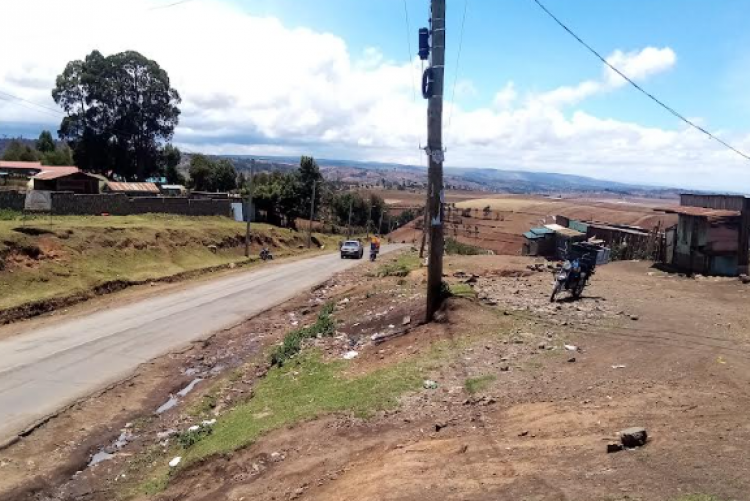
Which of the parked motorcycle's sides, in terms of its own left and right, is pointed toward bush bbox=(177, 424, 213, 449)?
front

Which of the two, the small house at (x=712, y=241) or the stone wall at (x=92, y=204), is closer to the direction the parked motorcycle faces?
the stone wall

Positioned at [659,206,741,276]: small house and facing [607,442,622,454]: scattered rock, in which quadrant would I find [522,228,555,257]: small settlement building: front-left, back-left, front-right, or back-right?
back-right

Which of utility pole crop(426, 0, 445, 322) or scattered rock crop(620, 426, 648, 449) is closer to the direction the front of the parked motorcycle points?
the utility pole

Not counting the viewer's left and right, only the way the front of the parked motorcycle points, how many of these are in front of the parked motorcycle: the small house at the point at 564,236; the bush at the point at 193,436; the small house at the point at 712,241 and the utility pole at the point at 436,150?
2

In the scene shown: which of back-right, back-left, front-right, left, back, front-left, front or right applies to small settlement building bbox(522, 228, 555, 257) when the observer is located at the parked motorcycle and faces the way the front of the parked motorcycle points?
back-right

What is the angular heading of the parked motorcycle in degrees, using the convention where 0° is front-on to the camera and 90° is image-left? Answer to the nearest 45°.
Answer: approximately 45°

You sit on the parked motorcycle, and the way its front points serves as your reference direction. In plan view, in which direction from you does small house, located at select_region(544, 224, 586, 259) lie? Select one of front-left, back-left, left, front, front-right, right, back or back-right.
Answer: back-right

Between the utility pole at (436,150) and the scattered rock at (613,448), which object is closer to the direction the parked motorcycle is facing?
the utility pole

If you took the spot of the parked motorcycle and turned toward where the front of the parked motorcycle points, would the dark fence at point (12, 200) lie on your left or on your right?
on your right

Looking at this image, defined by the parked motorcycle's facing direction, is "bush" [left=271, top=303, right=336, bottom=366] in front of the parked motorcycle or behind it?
in front

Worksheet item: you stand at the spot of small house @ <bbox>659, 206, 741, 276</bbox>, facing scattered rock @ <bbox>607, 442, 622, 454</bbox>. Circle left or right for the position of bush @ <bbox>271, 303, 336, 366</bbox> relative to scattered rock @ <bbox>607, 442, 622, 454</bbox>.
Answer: right

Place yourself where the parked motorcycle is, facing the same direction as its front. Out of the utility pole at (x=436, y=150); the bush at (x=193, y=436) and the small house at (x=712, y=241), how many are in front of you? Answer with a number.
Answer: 2

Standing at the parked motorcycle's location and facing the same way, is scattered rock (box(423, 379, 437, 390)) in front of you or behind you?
in front

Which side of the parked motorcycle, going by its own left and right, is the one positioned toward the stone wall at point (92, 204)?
right

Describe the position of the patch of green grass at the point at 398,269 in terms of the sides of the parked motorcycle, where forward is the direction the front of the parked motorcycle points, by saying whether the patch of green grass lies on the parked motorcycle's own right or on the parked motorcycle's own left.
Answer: on the parked motorcycle's own right

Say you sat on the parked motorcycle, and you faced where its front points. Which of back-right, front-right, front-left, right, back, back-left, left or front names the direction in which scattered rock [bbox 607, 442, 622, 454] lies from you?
front-left

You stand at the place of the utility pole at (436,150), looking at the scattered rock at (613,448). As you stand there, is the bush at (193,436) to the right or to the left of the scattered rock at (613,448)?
right
